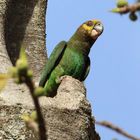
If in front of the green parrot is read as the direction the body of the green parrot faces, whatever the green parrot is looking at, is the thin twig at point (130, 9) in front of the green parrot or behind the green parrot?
in front

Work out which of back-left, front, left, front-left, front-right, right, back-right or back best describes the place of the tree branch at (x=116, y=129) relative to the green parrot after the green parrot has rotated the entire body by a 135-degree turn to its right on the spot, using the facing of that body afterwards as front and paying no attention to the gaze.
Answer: back
